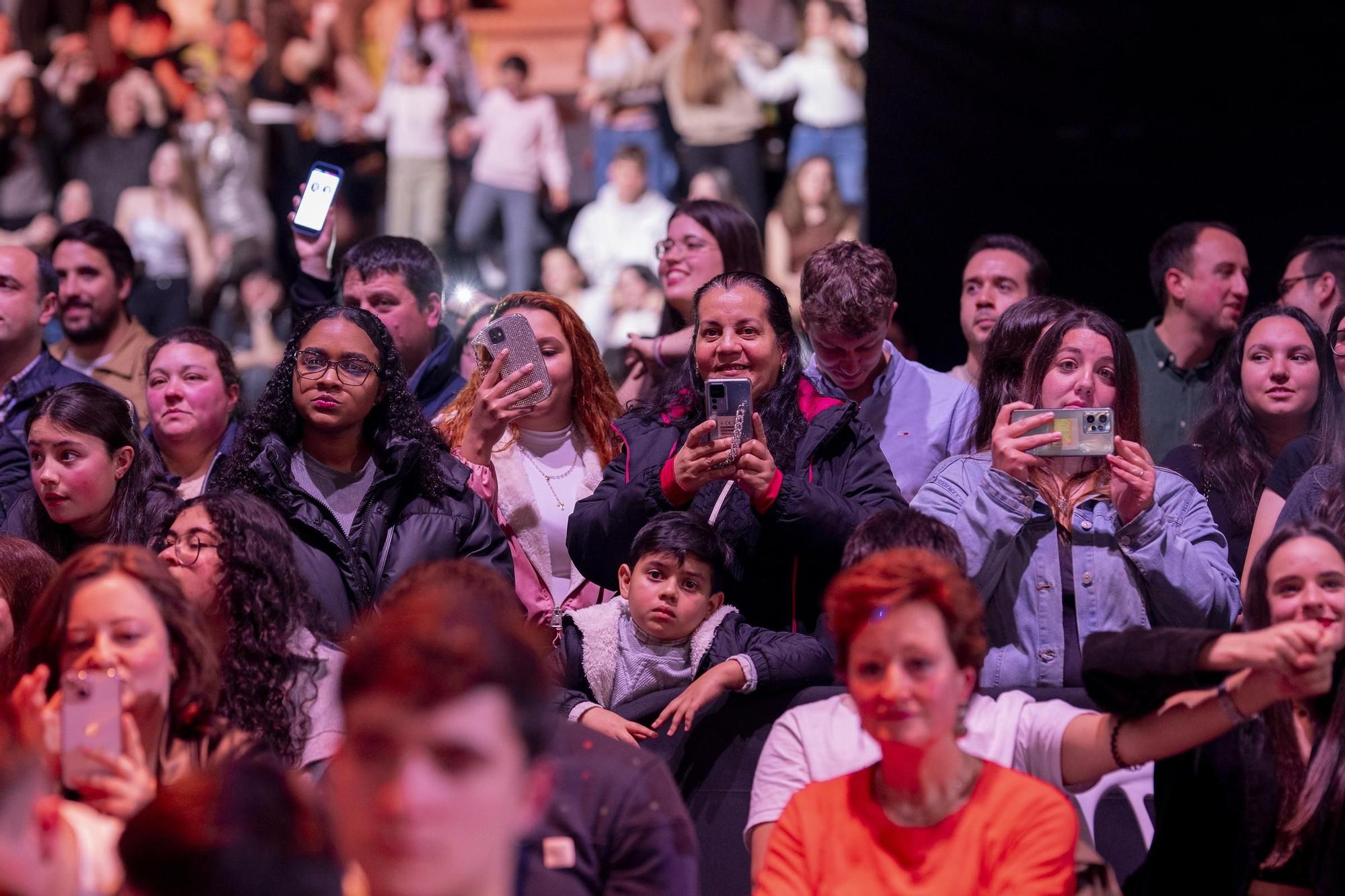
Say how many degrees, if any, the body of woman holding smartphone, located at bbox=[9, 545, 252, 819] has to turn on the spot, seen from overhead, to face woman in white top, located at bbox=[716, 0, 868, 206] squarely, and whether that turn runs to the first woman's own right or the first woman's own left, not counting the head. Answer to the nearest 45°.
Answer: approximately 180°

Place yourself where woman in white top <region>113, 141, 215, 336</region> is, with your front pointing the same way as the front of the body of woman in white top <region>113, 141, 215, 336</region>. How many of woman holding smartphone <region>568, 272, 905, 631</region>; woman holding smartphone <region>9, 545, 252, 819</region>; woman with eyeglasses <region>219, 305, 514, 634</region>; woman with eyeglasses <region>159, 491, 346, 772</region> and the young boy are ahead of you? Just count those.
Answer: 5

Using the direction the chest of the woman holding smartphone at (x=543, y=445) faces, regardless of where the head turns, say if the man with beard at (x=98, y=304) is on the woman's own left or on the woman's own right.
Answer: on the woman's own right

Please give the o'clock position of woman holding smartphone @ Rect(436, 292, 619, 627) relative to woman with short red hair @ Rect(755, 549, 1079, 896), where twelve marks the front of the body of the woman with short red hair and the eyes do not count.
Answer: The woman holding smartphone is roughly at 5 o'clock from the woman with short red hair.

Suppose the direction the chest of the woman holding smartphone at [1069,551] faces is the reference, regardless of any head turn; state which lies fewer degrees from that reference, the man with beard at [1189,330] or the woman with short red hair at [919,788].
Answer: the woman with short red hair

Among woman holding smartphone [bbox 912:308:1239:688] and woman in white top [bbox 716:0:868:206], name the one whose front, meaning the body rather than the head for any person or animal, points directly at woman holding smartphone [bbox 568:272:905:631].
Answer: the woman in white top

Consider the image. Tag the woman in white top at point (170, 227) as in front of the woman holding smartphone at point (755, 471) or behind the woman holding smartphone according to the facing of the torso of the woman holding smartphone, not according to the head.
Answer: behind

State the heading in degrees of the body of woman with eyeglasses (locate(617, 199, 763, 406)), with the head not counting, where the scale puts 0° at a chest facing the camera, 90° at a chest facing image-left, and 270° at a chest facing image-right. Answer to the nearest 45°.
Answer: approximately 45°

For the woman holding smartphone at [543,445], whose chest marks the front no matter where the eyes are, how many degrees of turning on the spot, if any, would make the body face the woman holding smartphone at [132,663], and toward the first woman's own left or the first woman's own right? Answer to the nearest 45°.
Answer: approximately 45° to the first woman's own right

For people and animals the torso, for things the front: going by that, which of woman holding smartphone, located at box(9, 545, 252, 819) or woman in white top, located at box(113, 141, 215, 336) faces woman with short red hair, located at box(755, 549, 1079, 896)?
the woman in white top

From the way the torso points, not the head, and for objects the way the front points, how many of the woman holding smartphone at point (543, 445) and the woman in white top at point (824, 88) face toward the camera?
2
